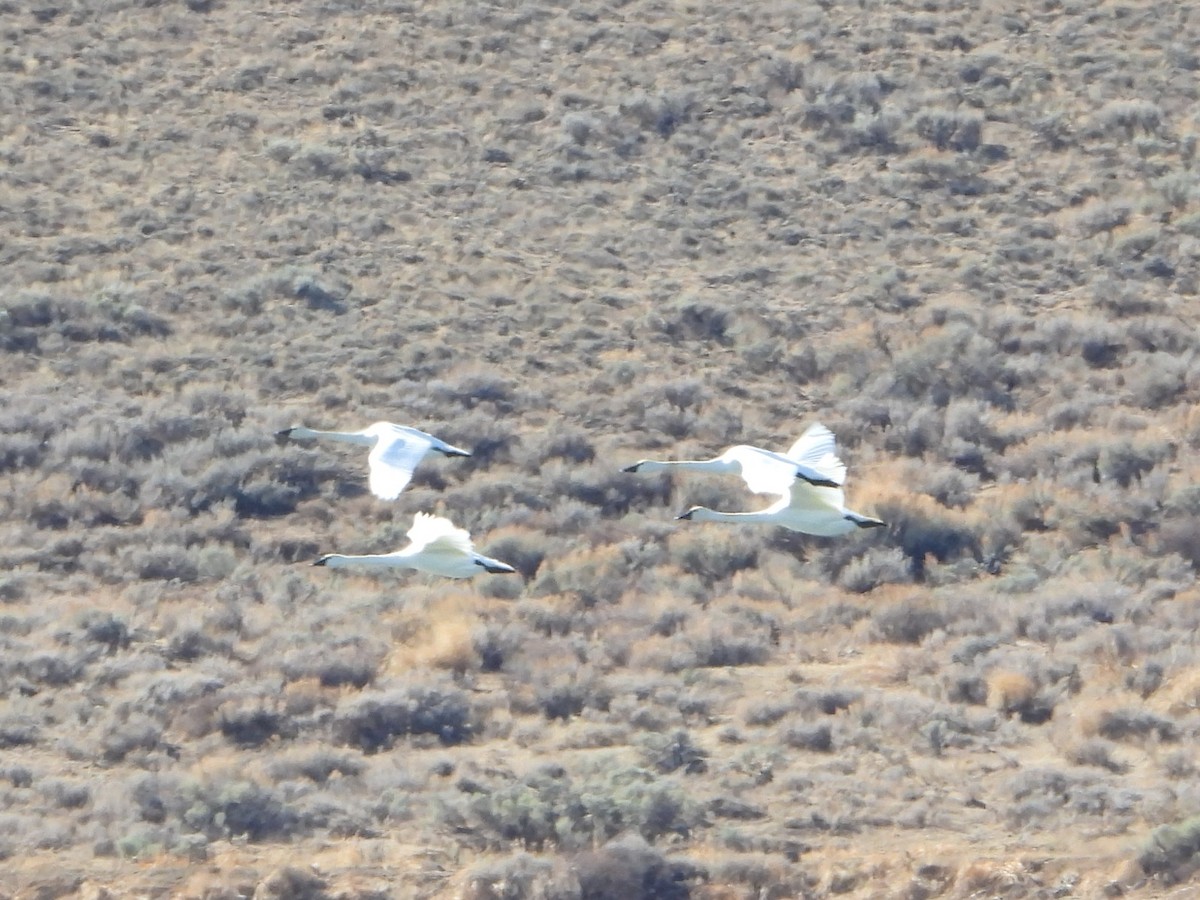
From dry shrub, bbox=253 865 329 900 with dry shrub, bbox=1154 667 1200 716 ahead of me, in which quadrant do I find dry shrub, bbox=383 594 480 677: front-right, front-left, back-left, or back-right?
front-left

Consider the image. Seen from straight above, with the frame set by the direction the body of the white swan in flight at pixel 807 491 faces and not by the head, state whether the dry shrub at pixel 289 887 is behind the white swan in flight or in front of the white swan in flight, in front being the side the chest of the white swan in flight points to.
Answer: in front

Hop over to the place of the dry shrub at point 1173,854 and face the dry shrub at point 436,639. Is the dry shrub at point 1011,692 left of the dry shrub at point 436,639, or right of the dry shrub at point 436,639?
right

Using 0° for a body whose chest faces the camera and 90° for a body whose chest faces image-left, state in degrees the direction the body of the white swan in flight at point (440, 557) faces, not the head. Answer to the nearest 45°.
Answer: approximately 90°

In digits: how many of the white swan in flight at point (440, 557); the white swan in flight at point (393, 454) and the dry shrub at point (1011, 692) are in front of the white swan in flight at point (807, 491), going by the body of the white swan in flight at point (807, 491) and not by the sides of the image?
2

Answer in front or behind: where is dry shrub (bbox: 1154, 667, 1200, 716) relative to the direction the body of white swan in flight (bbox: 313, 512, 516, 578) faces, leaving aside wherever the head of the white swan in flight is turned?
behind

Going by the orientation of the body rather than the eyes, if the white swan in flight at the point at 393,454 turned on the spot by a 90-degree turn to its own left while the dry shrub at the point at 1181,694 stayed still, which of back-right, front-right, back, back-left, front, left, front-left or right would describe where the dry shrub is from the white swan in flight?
left

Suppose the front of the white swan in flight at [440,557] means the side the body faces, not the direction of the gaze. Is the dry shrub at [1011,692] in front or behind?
behind

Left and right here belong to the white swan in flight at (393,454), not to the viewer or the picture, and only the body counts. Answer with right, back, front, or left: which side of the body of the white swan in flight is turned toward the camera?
left

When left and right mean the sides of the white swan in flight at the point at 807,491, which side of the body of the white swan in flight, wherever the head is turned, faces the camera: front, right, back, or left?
left

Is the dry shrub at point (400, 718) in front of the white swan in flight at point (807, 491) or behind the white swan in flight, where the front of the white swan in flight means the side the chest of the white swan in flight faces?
in front
